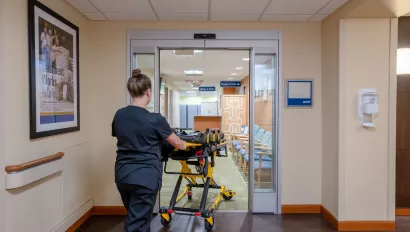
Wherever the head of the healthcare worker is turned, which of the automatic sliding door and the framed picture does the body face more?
the automatic sliding door

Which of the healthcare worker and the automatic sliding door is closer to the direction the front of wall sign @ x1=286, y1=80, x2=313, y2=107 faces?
the healthcare worker

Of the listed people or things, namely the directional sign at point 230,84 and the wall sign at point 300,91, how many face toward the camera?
2

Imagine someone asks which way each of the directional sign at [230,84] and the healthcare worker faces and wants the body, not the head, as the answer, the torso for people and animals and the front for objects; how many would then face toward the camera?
1

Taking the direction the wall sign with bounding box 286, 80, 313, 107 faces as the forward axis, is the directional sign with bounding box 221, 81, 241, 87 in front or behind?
behind

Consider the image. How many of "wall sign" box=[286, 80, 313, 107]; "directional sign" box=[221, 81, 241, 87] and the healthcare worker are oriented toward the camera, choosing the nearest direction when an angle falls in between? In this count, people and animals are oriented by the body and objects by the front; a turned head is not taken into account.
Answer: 2

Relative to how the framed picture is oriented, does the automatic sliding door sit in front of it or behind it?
in front

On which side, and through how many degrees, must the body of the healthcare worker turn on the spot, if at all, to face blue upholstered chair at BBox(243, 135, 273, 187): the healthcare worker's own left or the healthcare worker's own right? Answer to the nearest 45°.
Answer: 0° — they already face it

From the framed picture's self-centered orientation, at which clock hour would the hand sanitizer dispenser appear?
The hand sanitizer dispenser is roughly at 11 o'clock from the framed picture.

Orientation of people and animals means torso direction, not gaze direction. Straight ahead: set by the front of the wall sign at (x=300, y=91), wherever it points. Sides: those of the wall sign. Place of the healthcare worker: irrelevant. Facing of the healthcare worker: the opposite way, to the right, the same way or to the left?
the opposite way
